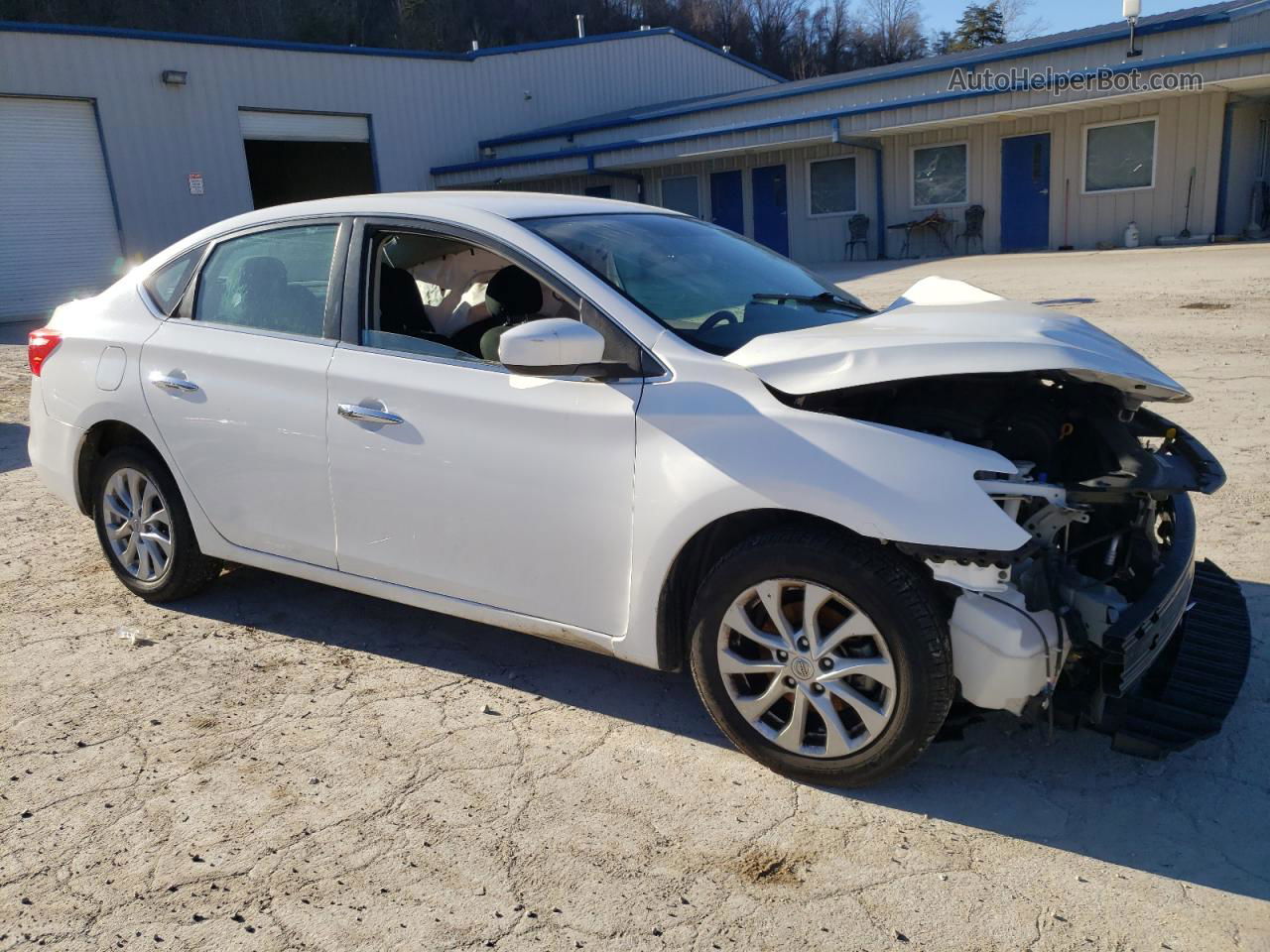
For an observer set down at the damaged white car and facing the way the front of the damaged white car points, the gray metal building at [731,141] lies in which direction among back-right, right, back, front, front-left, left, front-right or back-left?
back-left

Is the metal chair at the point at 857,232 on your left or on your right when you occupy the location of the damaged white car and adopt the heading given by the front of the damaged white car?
on your left
